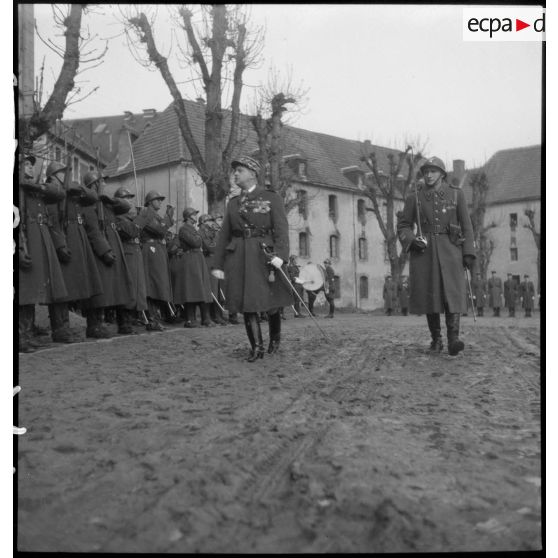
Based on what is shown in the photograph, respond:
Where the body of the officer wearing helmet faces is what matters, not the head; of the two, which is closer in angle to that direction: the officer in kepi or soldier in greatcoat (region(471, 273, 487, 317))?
the officer in kepi

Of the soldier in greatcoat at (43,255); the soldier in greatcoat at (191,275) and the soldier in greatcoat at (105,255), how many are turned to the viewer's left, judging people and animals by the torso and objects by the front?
0

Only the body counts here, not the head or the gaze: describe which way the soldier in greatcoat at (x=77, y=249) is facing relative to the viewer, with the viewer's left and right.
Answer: facing the viewer and to the right of the viewer

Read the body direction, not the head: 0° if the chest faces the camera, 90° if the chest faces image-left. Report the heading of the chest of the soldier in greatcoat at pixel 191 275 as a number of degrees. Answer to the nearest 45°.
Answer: approximately 315°

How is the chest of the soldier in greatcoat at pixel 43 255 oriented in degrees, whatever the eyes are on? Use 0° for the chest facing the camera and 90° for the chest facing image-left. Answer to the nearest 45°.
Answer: approximately 315°

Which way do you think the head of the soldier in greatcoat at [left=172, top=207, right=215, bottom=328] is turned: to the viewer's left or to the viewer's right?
to the viewer's right

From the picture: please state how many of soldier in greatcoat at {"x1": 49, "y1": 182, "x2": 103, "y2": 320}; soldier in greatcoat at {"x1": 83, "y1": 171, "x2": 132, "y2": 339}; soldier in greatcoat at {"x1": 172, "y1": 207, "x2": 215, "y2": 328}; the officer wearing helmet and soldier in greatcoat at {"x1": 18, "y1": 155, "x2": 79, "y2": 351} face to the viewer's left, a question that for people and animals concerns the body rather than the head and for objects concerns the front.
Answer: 0

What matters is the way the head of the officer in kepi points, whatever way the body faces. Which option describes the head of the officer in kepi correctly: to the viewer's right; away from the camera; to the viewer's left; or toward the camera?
to the viewer's left

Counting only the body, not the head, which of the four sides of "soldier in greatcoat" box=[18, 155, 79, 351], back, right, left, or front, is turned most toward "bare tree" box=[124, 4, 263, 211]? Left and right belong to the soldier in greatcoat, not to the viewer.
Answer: left

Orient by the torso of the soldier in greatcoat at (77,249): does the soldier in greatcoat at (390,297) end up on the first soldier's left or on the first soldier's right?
on the first soldier's left

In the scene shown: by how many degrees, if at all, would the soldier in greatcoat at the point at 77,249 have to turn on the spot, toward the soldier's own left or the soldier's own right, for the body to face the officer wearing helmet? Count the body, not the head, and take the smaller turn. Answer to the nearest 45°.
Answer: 0° — they already face them

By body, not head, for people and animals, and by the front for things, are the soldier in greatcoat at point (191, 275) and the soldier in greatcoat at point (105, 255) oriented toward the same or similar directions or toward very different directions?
same or similar directions

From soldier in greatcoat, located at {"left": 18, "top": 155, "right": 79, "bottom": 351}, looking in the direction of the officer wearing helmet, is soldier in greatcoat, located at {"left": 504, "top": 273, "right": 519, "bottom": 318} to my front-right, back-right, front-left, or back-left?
front-left

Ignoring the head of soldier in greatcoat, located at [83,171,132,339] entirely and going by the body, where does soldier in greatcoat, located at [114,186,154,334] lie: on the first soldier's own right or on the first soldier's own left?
on the first soldier's own left
